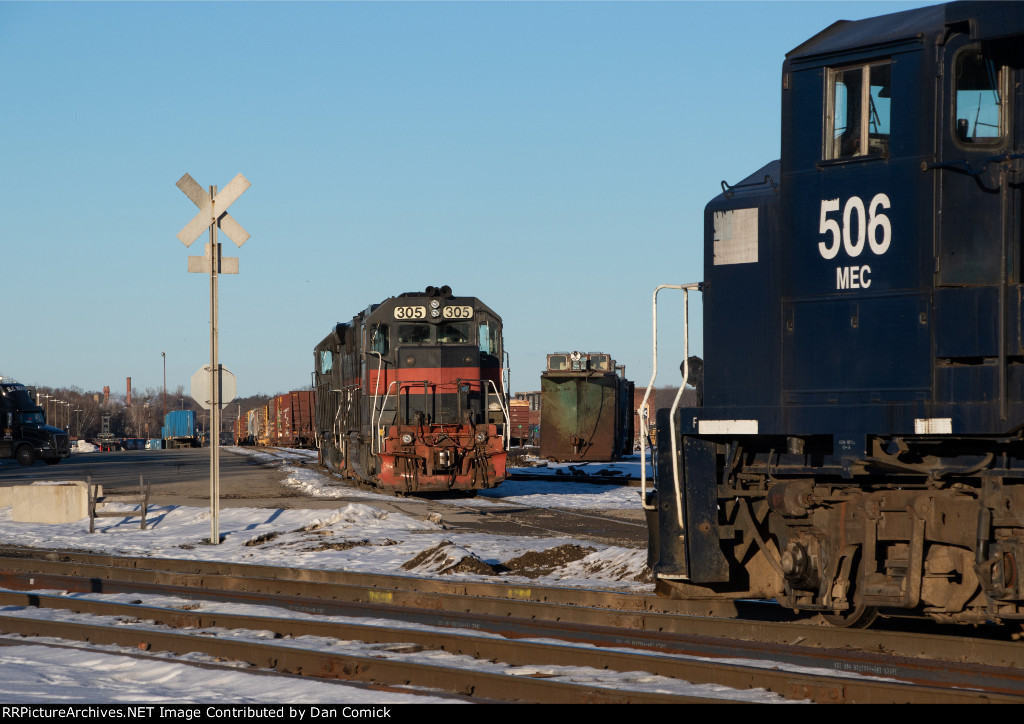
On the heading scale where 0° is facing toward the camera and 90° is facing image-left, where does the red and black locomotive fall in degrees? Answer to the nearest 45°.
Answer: approximately 0°

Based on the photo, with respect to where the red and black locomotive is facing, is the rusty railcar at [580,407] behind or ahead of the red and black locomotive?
behind

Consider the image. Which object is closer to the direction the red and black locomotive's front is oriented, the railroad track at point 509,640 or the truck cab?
the railroad track

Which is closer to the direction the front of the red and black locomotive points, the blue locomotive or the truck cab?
the blue locomotive

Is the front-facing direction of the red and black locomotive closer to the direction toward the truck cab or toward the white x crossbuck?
the white x crossbuck

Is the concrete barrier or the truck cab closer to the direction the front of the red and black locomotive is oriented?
the concrete barrier

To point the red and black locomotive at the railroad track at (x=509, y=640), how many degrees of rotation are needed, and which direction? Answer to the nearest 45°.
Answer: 0° — it already faces it

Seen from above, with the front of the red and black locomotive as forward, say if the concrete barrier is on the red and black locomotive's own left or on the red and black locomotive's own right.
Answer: on the red and black locomotive's own right
